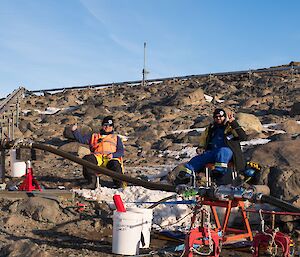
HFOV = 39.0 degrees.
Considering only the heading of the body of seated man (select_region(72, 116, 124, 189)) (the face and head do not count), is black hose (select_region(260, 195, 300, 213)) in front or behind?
in front

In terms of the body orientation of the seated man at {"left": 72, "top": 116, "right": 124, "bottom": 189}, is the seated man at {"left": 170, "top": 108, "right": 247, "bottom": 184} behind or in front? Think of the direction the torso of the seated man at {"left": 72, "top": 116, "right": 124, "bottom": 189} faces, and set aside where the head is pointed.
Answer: in front

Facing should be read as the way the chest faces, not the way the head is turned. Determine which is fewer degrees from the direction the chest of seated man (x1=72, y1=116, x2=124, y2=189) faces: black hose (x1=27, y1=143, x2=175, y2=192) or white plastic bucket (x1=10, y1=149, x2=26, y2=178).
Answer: the black hose

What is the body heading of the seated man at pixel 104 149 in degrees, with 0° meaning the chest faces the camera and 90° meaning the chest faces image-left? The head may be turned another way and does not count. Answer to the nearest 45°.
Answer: approximately 0°

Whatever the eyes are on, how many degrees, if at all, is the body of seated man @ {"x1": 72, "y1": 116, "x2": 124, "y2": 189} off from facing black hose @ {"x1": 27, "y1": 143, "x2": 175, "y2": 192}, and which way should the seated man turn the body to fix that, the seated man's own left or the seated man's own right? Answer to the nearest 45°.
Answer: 0° — they already face it

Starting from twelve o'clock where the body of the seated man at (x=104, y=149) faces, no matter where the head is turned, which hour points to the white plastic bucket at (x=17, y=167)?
The white plastic bucket is roughly at 4 o'clock from the seated man.

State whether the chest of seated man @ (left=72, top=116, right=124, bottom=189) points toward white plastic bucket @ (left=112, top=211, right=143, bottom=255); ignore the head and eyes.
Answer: yes

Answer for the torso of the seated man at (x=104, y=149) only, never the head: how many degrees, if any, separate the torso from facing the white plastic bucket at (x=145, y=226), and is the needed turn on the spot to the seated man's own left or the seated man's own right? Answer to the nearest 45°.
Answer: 0° — they already face it
